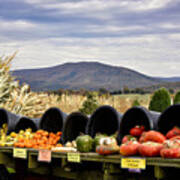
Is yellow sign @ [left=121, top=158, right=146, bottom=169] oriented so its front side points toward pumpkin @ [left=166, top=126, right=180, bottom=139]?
no

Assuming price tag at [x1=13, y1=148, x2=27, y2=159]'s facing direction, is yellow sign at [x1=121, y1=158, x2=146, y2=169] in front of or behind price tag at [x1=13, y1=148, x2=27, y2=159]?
in front

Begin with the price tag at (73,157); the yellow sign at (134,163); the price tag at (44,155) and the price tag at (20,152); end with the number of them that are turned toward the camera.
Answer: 4

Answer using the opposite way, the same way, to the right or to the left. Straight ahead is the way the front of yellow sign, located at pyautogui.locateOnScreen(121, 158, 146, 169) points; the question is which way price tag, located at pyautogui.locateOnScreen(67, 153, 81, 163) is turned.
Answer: the same way

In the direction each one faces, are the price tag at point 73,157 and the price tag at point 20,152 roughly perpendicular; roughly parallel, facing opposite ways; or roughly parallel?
roughly parallel

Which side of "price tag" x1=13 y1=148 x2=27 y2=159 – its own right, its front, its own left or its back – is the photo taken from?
front

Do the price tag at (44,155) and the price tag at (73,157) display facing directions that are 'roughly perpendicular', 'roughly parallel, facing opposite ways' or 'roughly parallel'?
roughly parallel

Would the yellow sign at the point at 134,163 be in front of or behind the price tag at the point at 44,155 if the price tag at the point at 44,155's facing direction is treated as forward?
in front

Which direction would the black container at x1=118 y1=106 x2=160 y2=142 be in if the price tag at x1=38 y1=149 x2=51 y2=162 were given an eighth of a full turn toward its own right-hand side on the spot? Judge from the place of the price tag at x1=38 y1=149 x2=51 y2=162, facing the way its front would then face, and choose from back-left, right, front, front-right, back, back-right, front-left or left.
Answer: back-left

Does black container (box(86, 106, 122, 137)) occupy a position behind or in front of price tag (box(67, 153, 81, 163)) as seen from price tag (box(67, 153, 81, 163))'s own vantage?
behind

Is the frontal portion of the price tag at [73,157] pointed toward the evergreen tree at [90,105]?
no

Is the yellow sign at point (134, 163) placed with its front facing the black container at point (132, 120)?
no

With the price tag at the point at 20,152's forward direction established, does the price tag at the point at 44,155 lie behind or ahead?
ahead

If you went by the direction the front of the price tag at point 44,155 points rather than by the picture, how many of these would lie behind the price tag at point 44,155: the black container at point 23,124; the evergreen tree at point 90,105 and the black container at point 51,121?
3

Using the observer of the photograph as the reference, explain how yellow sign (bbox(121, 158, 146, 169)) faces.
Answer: facing the viewer
